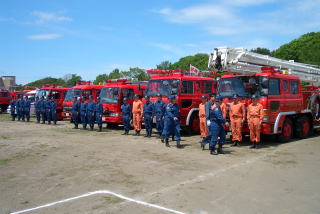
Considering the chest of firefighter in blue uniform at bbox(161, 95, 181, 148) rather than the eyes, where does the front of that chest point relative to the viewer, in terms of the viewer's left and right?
facing the viewer and to the right of the viewer

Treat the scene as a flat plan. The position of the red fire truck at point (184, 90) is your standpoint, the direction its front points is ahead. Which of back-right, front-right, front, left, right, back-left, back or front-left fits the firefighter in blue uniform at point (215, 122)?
front-left

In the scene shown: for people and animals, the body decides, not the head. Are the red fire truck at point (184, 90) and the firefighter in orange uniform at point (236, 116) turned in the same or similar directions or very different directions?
same or similar directions

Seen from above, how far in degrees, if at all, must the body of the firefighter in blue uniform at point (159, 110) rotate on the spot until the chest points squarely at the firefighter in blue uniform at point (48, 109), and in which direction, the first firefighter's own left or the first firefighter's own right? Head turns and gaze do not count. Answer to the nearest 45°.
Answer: approximately 90° to the first firefighter's own right

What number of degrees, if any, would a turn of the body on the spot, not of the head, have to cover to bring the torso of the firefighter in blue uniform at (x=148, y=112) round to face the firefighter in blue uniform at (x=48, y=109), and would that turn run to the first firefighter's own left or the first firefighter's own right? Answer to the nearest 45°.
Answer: approximately 90° to the first firefighter's own right

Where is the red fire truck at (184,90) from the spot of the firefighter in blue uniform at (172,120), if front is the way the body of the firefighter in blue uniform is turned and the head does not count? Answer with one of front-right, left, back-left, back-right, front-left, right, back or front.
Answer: back-left

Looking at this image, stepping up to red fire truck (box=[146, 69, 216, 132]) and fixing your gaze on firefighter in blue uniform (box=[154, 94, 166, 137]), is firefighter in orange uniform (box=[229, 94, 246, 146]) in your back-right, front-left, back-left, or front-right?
front-left

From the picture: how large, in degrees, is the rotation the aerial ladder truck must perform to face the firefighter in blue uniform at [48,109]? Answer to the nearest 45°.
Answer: approximately 45° to its right

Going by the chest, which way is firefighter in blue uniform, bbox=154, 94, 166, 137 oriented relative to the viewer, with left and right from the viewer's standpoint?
facing the viewer and to the left of the viewer
